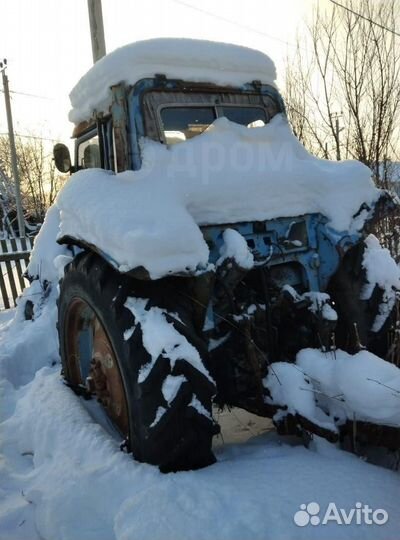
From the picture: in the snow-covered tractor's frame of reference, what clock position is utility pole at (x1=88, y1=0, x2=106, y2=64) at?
The utility pole is roughly at 1 o'clock from the snow-covered tractor.

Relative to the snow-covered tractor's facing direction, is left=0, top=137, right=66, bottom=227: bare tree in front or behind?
in front

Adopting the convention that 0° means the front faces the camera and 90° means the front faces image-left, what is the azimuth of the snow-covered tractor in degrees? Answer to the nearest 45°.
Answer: approximately 135°

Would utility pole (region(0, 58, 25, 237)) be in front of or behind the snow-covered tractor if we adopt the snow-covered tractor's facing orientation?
in front
